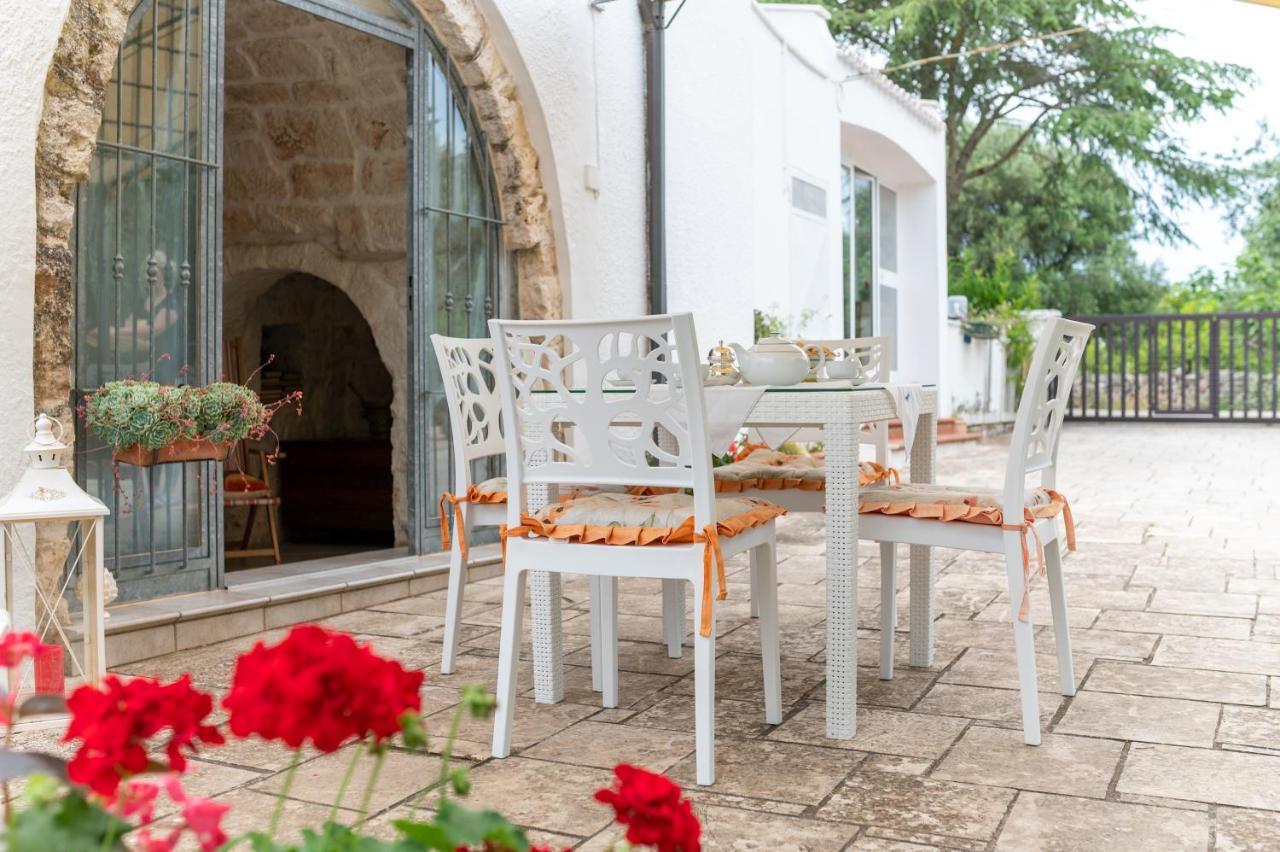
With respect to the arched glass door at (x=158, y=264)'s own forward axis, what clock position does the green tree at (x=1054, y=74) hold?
The green tree is roughly at 9 o'clock from the arched glass door.

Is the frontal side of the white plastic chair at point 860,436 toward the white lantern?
yes

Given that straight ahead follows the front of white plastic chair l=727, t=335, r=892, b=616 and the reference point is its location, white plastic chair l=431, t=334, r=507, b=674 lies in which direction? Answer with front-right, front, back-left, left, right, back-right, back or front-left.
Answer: front

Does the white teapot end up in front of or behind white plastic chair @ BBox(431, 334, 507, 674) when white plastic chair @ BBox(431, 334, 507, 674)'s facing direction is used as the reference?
in front

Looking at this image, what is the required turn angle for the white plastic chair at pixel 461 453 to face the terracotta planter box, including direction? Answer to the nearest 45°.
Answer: approximately 135° to its right

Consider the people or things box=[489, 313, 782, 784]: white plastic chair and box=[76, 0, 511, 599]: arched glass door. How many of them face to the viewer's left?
0

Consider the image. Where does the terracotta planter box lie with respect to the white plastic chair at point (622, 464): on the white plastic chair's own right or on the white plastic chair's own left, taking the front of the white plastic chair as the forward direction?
on the white plastic chair's own left

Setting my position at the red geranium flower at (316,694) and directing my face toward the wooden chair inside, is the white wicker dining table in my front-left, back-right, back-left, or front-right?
front-right

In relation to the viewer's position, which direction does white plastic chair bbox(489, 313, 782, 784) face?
facing away from the viewer and to the right of the viewer

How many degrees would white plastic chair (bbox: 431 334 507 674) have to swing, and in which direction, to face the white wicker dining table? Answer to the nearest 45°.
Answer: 0° — it already faces it

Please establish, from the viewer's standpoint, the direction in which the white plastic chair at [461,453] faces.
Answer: facing the viewer and to the right of the viewer

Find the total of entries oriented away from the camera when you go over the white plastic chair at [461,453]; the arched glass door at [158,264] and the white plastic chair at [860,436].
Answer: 0

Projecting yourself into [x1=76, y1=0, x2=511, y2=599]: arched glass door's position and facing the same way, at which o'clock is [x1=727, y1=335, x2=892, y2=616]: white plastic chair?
The white plastic chair is roughly at 11 o'clock from the arched glass door.

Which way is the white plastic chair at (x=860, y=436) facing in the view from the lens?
facing the viewer and to the left of the viewer

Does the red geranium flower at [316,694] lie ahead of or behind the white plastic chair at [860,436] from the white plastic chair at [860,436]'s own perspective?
ahead

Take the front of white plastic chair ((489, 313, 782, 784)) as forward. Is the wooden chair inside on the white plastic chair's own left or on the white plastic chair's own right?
on the white plastic chair's own left
